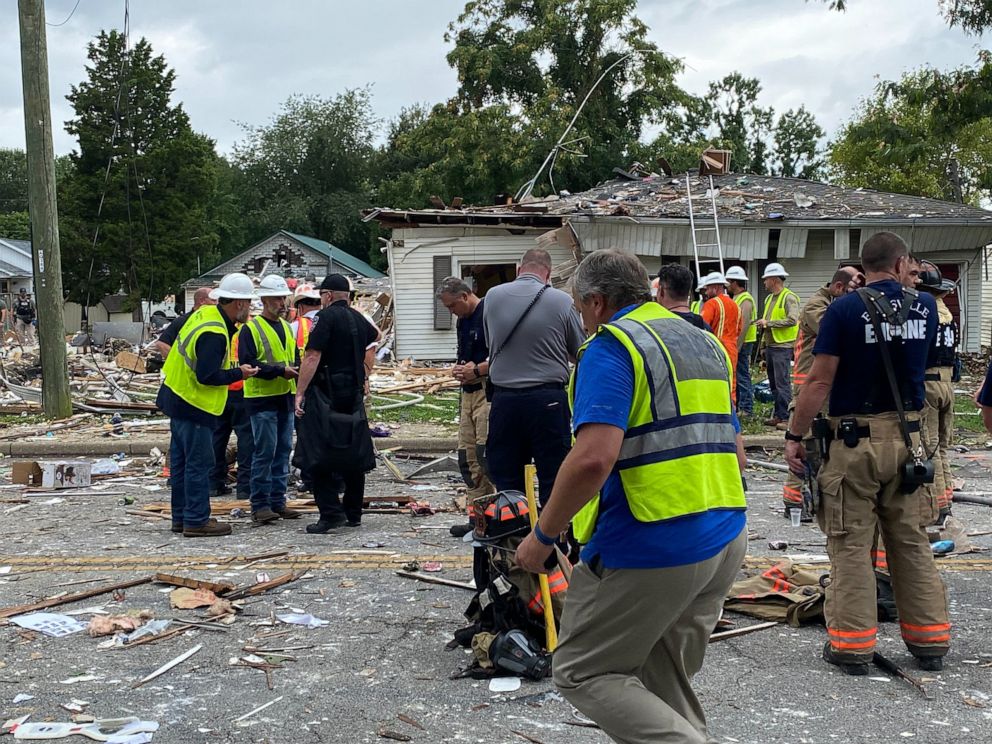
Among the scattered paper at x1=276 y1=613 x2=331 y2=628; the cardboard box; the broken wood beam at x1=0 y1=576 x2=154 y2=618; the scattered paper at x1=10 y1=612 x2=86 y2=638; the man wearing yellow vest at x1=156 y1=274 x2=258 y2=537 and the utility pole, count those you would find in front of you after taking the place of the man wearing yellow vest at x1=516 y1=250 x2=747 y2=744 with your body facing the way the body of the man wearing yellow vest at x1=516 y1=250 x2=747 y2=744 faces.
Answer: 6

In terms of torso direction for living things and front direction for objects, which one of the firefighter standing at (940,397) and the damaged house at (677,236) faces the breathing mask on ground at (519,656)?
the damaged house

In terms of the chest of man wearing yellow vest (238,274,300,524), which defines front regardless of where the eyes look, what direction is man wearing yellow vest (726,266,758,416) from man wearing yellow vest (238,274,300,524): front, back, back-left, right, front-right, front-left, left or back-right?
left

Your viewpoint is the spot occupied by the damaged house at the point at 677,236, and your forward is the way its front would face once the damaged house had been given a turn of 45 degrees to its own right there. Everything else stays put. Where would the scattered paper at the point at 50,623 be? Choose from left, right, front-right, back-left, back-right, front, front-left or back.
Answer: front-left

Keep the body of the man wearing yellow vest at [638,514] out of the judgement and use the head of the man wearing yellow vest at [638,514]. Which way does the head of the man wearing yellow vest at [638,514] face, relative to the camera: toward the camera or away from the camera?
away from the camera

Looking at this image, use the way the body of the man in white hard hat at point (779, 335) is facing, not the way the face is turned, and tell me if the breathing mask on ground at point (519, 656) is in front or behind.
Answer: in front

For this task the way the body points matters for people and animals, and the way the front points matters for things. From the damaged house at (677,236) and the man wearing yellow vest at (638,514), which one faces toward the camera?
the damaged house

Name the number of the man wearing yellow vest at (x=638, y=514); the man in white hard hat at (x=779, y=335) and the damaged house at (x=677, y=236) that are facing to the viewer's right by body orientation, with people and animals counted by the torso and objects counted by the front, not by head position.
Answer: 0

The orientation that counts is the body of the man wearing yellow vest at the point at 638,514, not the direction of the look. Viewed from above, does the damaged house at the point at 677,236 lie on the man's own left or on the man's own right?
on the man's own right

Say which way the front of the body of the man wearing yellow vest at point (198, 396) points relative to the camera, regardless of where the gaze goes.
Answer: to the viewer's right

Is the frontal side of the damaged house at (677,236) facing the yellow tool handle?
yes

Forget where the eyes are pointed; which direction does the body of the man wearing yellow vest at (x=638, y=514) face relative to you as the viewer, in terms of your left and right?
facing away from the viewer and to the left of the viewer

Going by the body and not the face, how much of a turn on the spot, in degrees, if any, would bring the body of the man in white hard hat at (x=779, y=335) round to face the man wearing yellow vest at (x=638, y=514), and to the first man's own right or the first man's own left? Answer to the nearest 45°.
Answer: approximately 45° to the first man's own left

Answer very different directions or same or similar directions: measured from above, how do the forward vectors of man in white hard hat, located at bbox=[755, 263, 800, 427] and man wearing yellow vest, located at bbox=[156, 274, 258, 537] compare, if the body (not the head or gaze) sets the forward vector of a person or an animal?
very different directions

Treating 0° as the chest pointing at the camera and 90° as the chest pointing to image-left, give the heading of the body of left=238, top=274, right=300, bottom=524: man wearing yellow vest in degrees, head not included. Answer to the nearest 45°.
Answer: approximately 315°

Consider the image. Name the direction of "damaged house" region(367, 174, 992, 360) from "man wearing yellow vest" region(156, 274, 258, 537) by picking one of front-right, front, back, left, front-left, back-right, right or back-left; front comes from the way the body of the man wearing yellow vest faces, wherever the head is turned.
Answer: front-left

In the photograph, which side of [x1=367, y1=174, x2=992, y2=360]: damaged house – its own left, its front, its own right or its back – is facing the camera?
front

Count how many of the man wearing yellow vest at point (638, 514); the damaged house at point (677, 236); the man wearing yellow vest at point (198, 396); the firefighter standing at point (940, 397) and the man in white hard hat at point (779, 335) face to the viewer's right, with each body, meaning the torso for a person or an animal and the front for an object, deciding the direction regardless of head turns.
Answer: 1

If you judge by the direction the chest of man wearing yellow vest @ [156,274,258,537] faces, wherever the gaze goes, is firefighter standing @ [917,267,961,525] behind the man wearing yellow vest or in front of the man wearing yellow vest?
in front
